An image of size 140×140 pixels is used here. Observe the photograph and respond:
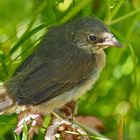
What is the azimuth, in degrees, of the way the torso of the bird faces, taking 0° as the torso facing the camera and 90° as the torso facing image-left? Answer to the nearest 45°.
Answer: approximately 270°
